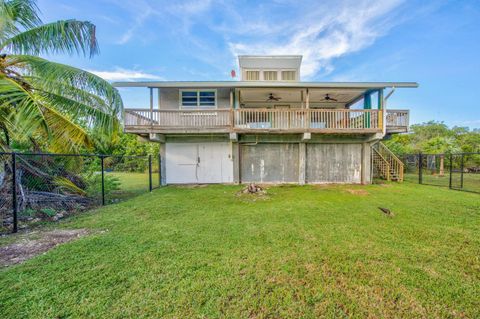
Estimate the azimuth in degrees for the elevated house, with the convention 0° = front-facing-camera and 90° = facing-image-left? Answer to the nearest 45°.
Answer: approximately 0°
